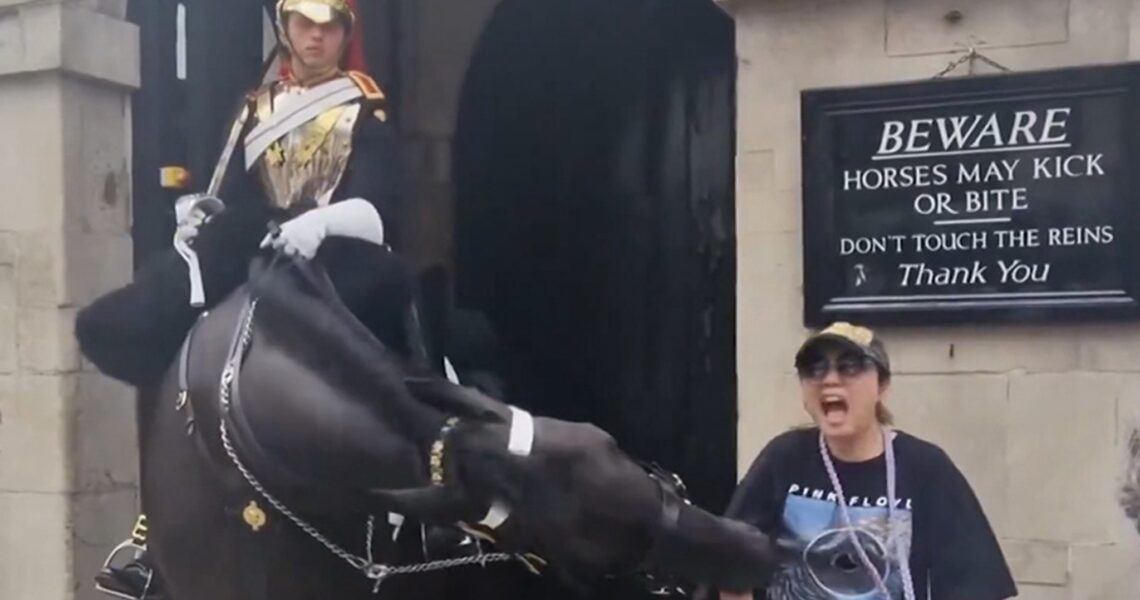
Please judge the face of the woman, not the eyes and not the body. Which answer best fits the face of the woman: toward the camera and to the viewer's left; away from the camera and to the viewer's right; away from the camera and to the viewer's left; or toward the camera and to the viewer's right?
toward the camera and to the viewer's left

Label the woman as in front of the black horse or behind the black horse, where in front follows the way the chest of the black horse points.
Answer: in front

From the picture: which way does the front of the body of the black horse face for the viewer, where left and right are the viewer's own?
facing the viewer and to the right of the viewer
